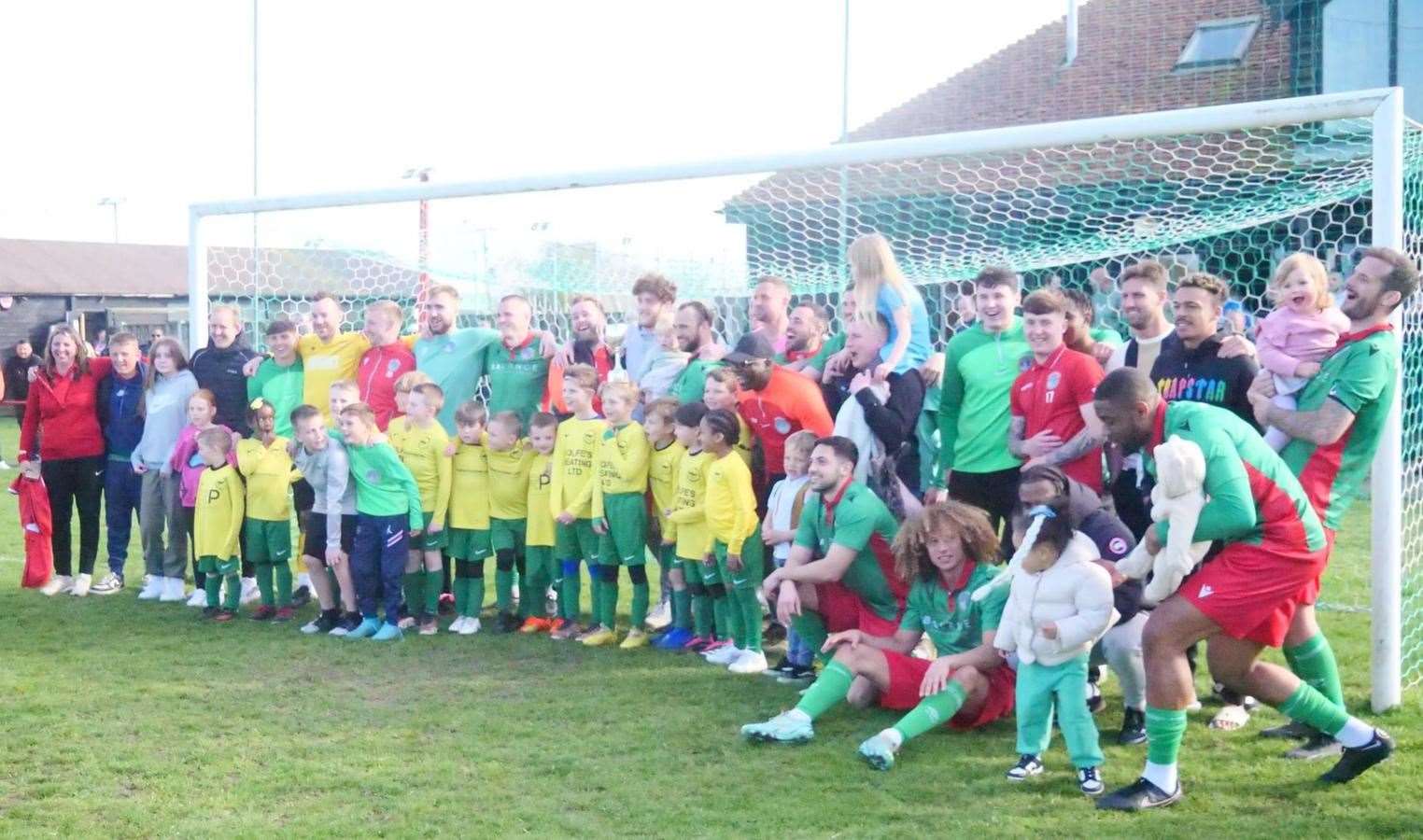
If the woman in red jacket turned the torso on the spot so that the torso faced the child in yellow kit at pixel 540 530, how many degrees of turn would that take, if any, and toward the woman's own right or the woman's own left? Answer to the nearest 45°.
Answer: approximately 45° to the woman's own left

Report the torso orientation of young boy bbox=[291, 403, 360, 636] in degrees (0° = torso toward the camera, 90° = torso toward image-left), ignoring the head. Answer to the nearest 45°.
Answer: approximately 45°

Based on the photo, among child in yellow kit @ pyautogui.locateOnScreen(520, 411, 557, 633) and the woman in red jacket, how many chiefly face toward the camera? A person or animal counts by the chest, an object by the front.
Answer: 2

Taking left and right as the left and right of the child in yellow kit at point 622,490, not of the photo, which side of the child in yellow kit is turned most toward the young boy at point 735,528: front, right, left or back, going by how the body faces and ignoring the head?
left

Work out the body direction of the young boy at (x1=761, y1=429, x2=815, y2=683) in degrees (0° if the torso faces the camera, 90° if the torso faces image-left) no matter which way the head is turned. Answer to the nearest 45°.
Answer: approximately 45°

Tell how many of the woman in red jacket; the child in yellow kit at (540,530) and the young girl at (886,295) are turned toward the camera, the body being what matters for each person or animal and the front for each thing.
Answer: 2

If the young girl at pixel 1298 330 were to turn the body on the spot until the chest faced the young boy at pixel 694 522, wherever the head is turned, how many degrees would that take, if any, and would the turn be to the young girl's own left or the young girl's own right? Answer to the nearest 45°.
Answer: approximately 45° to the young girl's own right

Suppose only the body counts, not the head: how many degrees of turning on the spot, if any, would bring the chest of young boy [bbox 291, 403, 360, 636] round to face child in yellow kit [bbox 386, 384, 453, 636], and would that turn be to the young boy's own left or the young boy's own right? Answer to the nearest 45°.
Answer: approximately 135° to the young boy's own left

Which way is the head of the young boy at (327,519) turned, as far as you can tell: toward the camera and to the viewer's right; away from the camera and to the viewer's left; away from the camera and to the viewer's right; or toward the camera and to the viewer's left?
toward the camera and to the viewer's right
